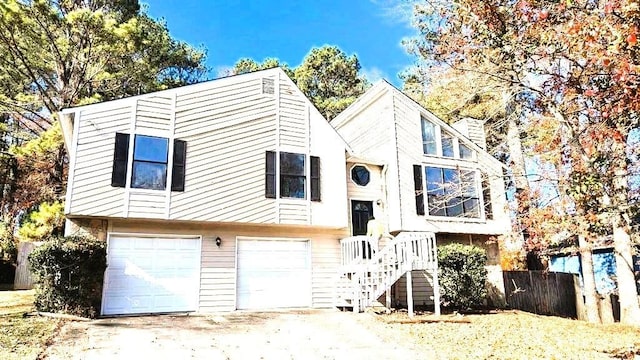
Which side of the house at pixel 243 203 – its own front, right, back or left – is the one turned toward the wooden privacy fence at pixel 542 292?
left

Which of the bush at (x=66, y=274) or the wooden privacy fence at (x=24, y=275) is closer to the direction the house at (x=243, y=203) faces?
the bush

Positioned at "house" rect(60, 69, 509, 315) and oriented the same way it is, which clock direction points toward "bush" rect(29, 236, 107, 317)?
The bush is roughly at 2 o'clock from the house.

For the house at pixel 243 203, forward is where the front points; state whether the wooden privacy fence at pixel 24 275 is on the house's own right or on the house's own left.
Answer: on the house's own right

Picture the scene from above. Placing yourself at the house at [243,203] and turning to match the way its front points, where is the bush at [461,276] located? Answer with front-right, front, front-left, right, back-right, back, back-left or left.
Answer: left

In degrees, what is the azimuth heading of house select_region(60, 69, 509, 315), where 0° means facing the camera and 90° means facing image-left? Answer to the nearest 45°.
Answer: approximately 0°
